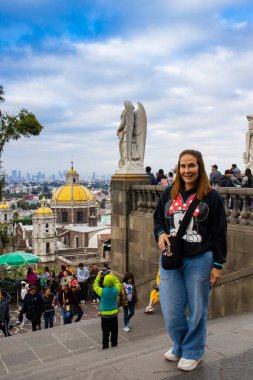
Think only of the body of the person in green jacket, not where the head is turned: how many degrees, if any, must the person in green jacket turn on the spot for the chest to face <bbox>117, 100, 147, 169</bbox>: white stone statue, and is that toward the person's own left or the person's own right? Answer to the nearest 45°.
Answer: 0° — they already face it

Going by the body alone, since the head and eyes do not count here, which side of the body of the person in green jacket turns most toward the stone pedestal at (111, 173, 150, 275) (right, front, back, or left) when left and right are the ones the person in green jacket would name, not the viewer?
front

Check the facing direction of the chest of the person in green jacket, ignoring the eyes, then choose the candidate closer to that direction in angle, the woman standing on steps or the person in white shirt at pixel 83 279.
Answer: the person in white shirt

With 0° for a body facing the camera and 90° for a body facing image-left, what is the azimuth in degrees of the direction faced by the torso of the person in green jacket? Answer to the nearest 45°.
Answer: approximately 180°

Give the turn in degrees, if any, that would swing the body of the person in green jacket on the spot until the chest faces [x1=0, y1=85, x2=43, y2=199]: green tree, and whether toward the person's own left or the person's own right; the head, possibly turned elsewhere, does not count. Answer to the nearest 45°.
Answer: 0° — they already face it

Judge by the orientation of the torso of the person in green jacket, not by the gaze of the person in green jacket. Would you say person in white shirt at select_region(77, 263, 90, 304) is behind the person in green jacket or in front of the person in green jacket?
in front

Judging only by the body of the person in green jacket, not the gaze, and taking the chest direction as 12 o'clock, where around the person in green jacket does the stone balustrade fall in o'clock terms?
The stone balustrade is roughly at 2 o'clock from the person in green jacket.
